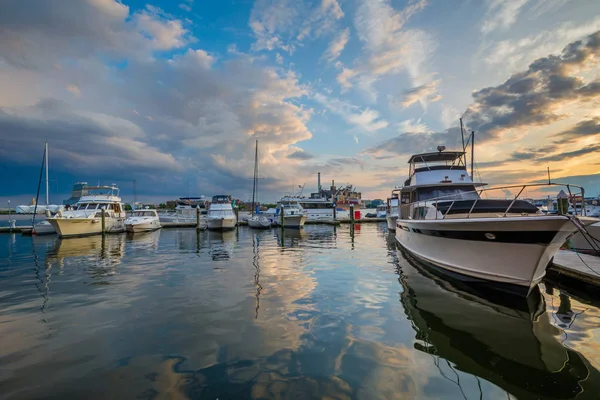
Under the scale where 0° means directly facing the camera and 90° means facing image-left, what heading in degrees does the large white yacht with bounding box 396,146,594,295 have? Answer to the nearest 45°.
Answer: approximately 315°

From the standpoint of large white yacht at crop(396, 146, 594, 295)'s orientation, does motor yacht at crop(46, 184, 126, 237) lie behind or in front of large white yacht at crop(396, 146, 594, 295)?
behind

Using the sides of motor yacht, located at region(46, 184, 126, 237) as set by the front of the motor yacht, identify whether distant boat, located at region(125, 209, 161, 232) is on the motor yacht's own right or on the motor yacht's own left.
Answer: on the motor yacht's own left

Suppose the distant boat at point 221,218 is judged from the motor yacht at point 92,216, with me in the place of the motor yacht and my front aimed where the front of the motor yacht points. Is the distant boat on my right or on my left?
on my left

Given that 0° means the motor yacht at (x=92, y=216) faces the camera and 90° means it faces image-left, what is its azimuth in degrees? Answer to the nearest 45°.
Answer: approximately 45°

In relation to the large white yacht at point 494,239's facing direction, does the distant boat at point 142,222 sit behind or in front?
behind

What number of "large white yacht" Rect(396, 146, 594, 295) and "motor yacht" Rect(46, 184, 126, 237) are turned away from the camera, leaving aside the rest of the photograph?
0

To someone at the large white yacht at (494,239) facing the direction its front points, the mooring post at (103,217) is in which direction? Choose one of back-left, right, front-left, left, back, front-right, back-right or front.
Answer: back-right

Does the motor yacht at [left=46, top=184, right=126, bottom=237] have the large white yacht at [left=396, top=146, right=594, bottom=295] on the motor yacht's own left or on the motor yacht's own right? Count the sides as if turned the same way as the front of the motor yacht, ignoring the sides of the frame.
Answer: on the motor yacht's own left
